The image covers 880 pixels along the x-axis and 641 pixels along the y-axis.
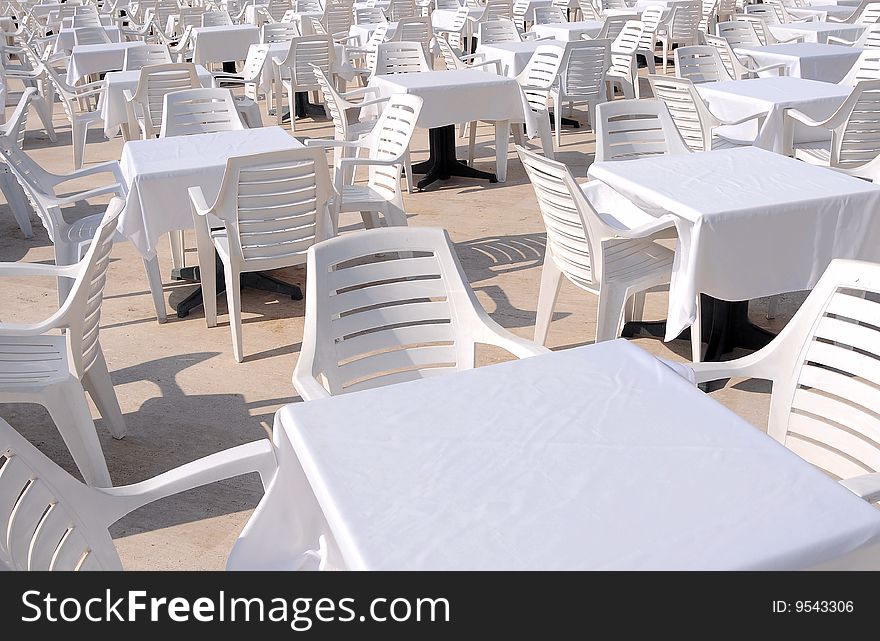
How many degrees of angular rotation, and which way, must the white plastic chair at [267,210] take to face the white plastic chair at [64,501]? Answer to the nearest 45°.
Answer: approximately 135° to its left

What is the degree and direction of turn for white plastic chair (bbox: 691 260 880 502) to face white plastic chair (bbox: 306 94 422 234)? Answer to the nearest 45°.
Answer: approximately 90° to its right

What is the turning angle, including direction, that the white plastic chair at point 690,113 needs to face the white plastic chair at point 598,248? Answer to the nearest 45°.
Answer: approximately 135° to its right

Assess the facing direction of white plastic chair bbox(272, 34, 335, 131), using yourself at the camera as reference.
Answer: facing away from the viewer and to the left of the viewer

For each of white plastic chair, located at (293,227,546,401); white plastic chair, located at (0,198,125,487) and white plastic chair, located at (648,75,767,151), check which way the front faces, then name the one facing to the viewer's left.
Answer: white plastic chair, located at (0,198,125,487)

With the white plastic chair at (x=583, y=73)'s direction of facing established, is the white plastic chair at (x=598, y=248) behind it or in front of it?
behind

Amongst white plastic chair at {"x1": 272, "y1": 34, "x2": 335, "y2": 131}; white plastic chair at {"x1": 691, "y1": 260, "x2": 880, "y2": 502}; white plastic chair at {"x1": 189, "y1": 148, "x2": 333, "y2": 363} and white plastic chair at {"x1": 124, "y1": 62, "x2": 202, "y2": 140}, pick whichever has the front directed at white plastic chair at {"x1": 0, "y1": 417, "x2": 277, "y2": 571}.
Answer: white plastic chair at {"x1": 691, "y1": 260, "x2": 880, "y2": 502}

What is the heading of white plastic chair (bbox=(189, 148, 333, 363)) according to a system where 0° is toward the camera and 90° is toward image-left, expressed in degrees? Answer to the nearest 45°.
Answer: approximately 135°

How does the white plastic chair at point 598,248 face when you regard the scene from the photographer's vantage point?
facing away from the viewer and to the right of the viewer
